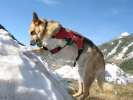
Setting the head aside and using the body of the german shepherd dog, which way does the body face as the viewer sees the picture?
to the viewer's left
